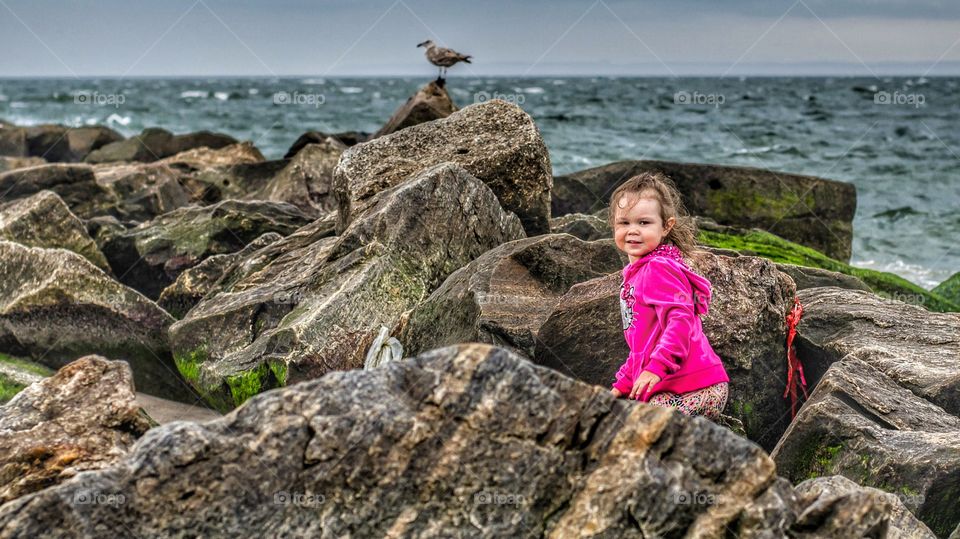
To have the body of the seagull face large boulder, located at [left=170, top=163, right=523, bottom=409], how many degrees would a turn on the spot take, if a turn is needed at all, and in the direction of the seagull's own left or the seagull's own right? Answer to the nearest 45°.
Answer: approximately 90° to the seagull's own left

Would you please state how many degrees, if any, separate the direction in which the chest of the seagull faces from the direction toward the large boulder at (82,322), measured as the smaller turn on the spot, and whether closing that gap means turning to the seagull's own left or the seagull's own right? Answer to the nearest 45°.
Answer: approximately 45° to the seagull's own left

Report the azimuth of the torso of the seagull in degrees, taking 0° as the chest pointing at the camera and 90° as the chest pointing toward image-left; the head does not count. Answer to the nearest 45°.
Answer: approximately 90°

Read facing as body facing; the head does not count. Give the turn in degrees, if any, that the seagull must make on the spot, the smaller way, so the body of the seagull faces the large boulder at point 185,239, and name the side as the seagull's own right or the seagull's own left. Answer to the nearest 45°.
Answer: approximately 45° to the seagull's own left

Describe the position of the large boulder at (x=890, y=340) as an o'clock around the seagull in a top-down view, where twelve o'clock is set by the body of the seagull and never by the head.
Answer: The large boulder is roughly at 8 o'clock from the seagull.

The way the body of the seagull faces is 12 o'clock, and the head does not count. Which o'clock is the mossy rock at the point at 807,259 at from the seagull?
The mossy rock is roughly at 7 o'clock from the seagull.

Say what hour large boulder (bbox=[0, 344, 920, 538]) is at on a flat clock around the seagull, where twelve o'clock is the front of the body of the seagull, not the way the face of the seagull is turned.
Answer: The large boulder is roughly at 9 o'clock from the seagull.

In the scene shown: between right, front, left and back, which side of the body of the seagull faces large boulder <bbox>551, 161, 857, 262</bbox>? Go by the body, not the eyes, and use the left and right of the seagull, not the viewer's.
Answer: back
